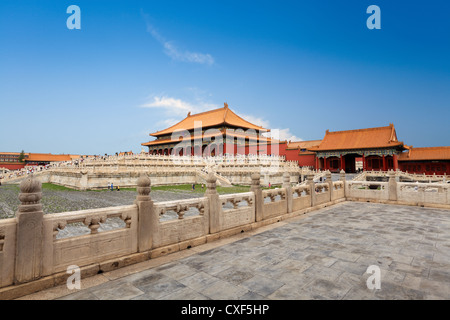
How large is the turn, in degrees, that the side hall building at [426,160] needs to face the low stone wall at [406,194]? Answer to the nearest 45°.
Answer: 0° — it already faces it

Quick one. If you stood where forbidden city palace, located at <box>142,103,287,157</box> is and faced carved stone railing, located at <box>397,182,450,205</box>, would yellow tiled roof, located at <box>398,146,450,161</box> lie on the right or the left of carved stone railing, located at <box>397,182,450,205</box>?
left

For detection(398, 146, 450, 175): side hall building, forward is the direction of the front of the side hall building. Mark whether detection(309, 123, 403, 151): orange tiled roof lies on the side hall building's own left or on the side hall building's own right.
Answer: on the side hall building's own right

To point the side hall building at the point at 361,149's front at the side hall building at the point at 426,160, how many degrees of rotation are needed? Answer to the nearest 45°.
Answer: approximately 90° to its left

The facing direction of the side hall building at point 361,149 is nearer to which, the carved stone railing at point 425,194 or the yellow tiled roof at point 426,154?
the carved stone railing

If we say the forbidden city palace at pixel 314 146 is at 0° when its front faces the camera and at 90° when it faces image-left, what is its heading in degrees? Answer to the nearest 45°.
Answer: approximately 45°

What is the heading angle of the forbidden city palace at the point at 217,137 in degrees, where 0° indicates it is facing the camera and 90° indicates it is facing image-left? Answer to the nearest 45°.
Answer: approximately 45°

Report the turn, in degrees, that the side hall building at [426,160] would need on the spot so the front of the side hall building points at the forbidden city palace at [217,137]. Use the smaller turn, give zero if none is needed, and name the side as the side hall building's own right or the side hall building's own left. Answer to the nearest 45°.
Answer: approximately 90° to the side hall building's own right

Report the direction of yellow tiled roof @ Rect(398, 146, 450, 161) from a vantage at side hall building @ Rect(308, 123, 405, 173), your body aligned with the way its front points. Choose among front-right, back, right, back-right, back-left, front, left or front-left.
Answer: left

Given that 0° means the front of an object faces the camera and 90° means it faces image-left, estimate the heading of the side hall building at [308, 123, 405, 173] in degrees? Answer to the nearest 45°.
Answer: approximately 0°

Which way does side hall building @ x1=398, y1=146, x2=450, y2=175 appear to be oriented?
toward the camera
